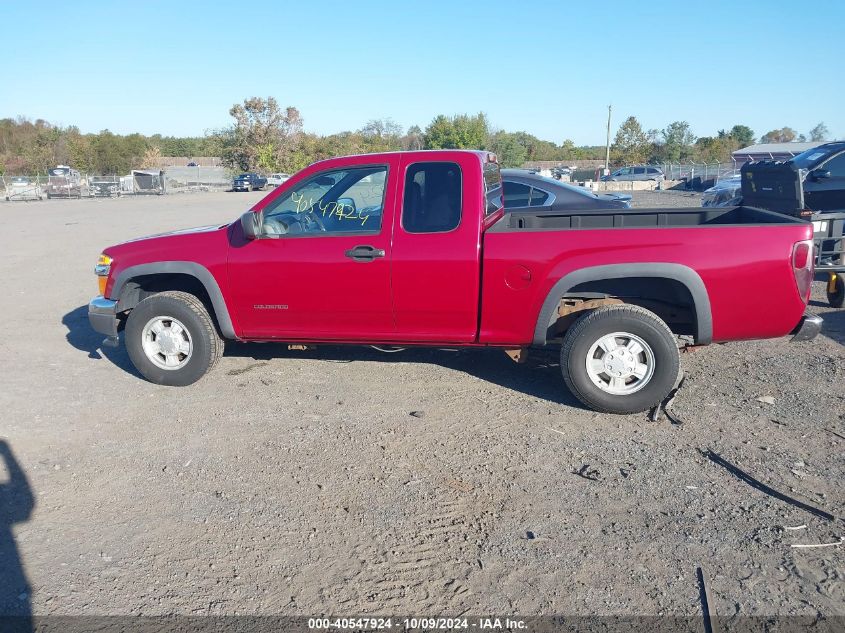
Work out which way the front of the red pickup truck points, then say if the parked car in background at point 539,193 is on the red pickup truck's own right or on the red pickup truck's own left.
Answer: on the red pickup truck's own right

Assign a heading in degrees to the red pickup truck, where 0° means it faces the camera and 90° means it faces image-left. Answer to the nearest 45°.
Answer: approximately 90°

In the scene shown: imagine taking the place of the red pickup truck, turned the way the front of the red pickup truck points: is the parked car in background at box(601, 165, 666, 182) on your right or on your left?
on your right

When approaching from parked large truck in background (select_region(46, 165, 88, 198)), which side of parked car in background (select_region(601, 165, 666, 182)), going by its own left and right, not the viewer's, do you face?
front

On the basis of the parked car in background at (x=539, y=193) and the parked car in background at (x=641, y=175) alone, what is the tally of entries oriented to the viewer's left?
2

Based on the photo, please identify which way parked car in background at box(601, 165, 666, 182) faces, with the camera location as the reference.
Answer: facing to the left of the viewer

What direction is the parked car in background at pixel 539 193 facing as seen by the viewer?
to the viewer's left

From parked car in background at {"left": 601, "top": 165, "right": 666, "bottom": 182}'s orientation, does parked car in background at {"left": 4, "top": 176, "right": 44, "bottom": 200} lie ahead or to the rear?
ahead

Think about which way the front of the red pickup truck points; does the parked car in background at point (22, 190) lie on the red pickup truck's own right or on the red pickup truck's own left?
on the red pickup truck's own right

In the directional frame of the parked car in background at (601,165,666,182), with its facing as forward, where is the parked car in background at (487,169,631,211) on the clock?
the parked car in background at (487,169,631,211) is roughly at 9 o'clock from the parked car in background at (601,165,666,182).
